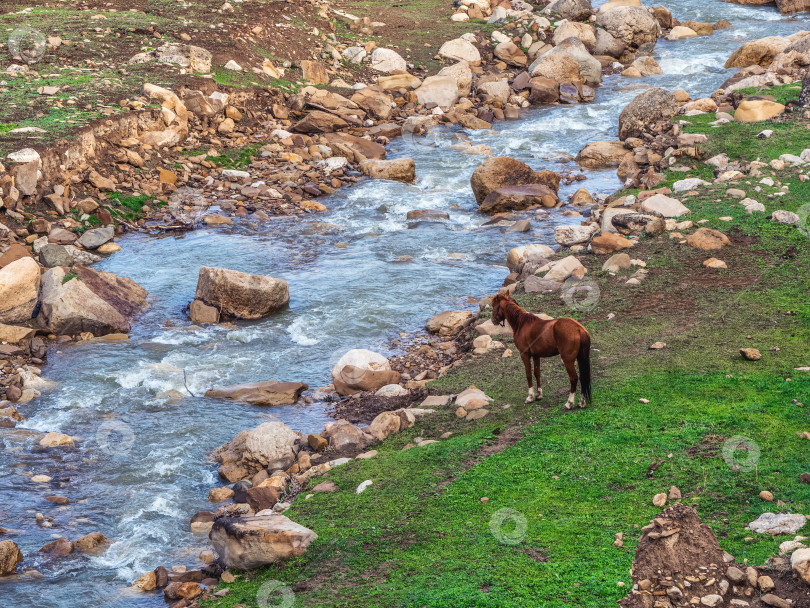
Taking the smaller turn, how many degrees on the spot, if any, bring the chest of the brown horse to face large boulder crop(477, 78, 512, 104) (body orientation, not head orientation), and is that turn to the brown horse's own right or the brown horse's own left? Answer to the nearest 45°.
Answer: approximately 45° to the brown horse's own right

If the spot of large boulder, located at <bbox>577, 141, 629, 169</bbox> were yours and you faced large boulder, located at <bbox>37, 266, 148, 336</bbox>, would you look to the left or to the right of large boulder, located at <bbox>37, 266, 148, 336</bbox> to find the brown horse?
left

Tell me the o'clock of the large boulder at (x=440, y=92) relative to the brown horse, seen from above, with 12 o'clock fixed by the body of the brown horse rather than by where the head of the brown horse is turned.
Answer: The large boulder is roughly at 1 o'clock from the brown horse.

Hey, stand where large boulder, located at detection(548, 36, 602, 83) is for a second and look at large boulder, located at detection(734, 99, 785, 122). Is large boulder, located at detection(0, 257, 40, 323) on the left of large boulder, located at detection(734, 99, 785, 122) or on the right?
right

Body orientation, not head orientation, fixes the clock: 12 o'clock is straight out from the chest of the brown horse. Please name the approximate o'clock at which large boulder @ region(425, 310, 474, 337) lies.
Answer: The large boulder is roughly at 1 o'clock from the brown horse.

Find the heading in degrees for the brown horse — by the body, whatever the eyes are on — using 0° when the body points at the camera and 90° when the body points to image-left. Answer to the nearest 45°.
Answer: approximately 135°

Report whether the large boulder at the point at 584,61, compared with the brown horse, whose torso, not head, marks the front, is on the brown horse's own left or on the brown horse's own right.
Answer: on the brown horse's own right

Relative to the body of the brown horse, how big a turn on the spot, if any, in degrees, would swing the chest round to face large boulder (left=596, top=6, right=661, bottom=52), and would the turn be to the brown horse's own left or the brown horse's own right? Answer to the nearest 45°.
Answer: approximately 45° to the brown horse's own right

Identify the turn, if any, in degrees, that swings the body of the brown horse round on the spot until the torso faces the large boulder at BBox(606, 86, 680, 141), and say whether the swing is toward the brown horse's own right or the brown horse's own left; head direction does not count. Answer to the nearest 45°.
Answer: approximately 45° to the brown horse's own right

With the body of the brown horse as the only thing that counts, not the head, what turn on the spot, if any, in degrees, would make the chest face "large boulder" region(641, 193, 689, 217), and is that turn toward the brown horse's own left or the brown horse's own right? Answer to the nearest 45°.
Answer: approximately 45° to the brown horse's own right
